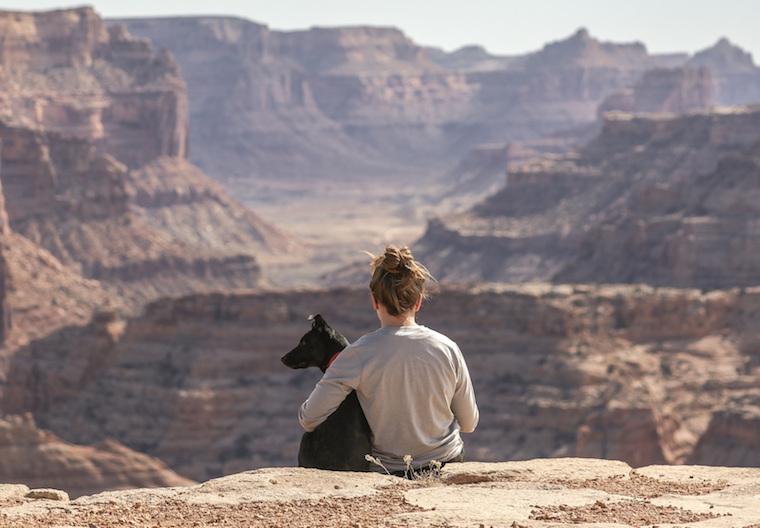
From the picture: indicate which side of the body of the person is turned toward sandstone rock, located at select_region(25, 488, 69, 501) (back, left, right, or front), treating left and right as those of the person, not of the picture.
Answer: left

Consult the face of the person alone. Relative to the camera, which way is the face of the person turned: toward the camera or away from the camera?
away from the camera

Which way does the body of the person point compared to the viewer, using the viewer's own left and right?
facing away from the viewer
